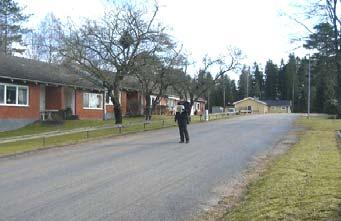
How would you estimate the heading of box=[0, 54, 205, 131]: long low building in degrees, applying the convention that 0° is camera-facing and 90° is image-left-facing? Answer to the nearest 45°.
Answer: approximately 315°
